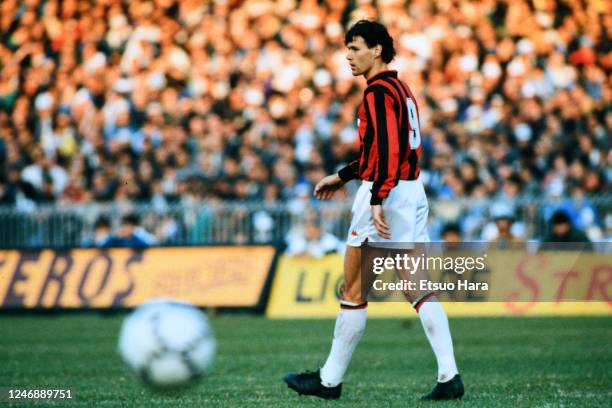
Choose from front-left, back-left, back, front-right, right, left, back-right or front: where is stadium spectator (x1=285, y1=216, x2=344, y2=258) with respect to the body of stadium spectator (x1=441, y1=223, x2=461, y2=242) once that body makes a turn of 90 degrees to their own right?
front

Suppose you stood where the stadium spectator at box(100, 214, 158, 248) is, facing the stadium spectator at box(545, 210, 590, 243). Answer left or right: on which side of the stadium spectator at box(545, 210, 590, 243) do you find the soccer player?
right

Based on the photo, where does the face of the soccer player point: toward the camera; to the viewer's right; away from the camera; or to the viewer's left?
to the viewer's left

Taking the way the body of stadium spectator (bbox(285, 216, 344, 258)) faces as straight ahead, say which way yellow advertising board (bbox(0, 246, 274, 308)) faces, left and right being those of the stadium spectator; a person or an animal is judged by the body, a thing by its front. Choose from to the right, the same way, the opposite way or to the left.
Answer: the same way

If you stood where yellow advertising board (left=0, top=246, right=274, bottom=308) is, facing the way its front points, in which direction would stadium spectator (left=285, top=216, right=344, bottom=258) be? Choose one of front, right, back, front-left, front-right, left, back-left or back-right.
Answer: left

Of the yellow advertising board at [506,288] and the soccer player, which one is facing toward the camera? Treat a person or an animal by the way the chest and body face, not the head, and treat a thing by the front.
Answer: the yellow advertising board

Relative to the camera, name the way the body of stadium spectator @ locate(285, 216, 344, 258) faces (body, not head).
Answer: toward the camera

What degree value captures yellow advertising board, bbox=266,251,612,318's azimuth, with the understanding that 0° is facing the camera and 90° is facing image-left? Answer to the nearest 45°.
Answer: approximately 0°

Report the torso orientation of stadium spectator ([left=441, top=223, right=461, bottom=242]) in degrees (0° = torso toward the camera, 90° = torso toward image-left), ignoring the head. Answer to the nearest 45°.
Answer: approximately 0°

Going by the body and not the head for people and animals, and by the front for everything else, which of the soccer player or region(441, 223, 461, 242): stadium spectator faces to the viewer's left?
the soccer player

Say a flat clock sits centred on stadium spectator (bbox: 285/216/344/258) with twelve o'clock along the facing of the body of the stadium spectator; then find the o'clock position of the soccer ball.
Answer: The soccer ball is roughly at 12 o'clock from the stadium spectator.

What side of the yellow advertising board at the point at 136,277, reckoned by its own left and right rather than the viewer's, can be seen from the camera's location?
front

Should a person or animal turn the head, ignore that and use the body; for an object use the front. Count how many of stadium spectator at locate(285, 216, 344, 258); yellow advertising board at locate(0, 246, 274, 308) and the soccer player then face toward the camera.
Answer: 2

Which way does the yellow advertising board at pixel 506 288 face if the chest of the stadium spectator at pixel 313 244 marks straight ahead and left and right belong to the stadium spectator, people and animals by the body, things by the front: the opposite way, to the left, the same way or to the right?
the same way

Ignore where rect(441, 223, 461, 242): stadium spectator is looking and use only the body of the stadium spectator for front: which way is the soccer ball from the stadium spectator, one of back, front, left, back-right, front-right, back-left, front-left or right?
front

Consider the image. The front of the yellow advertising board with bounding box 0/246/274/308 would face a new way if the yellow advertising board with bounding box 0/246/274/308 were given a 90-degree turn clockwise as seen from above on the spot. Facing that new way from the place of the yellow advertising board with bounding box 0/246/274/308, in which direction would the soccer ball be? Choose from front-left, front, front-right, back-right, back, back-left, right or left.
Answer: left

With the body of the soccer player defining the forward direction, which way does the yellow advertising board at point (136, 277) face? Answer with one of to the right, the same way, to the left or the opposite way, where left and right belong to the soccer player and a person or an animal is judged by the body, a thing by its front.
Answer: to the left

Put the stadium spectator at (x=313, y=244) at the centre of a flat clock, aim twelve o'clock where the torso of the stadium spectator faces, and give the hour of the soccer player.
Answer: The soccer player is roughly at 12 o'clock from the stadium spectator.

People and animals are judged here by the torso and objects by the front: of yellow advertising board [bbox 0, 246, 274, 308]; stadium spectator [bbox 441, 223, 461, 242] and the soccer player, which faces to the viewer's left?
the soccer player

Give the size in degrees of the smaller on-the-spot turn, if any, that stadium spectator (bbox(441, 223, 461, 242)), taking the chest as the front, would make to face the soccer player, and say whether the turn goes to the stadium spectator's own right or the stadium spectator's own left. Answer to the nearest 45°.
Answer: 0° — they already face them

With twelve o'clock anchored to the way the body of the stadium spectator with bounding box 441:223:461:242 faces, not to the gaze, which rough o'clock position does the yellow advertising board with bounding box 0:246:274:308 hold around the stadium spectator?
The yellow advertising board is roughly at 3 o'clock from the stadium spectator.
